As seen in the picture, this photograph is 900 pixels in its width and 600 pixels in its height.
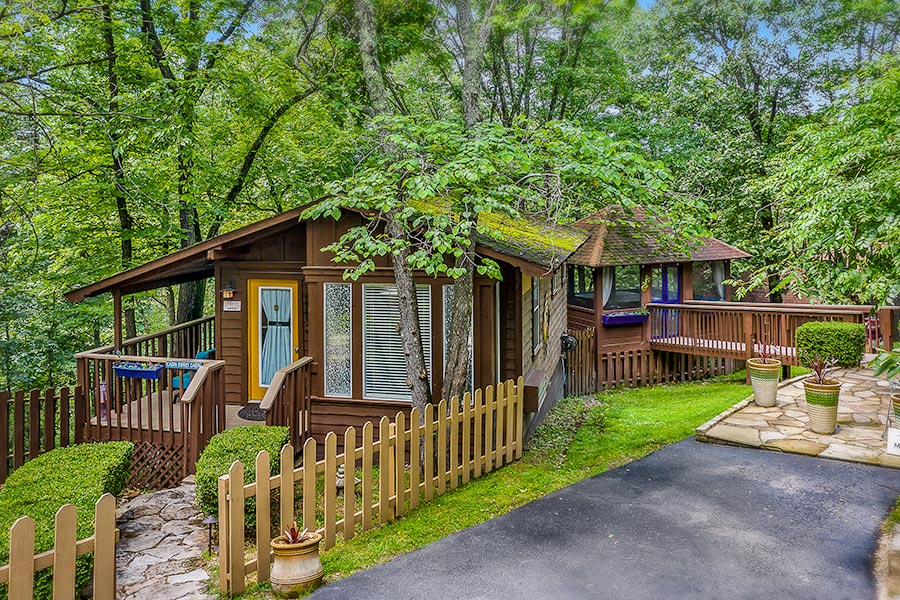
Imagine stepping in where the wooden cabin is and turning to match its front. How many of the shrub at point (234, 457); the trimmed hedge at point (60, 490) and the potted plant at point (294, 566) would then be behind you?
0

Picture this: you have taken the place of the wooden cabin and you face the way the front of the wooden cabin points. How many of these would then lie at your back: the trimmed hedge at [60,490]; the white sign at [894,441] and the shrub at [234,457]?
0

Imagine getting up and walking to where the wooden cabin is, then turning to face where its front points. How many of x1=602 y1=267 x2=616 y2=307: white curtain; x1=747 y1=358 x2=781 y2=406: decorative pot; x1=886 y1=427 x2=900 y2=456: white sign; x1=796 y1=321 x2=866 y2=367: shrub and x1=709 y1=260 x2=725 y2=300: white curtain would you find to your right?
0

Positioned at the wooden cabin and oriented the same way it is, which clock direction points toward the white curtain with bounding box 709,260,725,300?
The white curtain is roughly at 8 o'clock from the wooden cabin.

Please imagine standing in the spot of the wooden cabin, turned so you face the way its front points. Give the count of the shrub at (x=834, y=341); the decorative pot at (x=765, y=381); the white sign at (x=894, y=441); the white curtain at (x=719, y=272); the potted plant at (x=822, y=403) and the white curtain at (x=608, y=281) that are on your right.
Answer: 0

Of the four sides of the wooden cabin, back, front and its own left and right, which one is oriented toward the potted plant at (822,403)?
left

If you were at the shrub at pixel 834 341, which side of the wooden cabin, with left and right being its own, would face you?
left

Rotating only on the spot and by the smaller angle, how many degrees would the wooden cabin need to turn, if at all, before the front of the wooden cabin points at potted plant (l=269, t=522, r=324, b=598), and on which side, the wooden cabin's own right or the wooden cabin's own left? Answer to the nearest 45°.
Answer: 0° — it already faces it

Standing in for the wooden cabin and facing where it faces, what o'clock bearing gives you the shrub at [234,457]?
The shrub is roughly at 1 o'clock from the wooden cabin.

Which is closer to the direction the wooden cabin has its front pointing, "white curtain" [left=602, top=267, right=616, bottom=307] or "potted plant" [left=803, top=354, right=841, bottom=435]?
the potted plant

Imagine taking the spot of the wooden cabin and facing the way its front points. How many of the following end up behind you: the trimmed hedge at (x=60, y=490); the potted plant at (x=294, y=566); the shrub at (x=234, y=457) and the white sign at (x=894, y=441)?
0

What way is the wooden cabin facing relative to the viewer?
toward the camera

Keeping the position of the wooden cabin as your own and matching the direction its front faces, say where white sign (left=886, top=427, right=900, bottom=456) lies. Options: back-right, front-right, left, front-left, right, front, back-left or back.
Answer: front-left

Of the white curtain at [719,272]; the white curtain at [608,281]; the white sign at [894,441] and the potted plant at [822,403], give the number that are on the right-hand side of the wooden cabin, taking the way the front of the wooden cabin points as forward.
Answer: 0

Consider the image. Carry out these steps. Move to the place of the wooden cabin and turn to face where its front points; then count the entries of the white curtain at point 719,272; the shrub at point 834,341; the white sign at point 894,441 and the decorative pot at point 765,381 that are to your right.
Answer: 0

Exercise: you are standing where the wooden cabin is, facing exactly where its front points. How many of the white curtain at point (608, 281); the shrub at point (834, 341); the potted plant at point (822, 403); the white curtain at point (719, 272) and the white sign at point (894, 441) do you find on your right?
0

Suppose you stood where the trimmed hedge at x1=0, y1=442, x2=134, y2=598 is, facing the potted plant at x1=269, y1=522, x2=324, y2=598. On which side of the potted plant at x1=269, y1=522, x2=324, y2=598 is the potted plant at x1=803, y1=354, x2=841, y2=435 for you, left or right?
left

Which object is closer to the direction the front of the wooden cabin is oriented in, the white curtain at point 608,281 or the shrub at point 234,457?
the shrub

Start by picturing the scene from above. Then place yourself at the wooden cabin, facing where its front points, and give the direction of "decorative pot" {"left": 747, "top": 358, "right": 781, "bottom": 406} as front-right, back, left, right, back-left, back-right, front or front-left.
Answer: left
